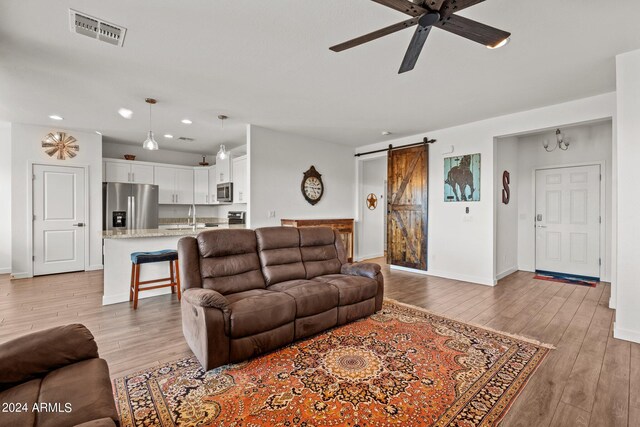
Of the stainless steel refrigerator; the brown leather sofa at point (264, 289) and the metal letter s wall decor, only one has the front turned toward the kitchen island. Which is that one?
the stainless steel refrigerator

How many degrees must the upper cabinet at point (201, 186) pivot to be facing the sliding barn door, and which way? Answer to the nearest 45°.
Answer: approximately 45° to its left

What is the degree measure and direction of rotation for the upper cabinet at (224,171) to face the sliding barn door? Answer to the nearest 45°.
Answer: approximately 90° to its left

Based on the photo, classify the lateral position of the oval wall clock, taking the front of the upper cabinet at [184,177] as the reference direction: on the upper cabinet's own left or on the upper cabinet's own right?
on the upper cabinet's own left

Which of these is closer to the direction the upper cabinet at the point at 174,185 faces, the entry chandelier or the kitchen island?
the kitchen island

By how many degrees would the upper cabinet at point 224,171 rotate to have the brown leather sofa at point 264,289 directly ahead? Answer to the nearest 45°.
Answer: approximately 45° to its left

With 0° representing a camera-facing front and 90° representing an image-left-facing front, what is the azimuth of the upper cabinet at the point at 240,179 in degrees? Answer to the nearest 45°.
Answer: approximately 45°

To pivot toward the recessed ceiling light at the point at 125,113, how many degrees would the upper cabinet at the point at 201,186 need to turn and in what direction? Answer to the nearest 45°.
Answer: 0° — it already faces it
